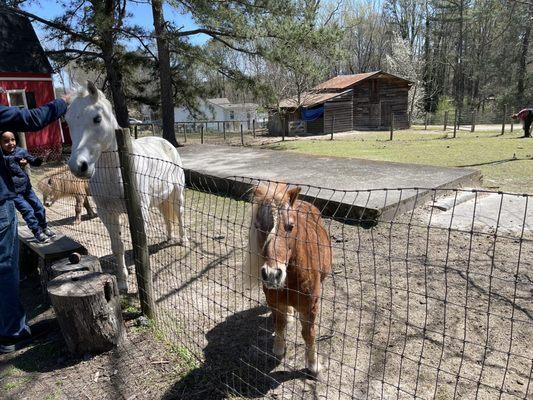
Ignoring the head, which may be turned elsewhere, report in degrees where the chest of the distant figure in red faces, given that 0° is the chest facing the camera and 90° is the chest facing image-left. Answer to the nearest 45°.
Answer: approximately 90°

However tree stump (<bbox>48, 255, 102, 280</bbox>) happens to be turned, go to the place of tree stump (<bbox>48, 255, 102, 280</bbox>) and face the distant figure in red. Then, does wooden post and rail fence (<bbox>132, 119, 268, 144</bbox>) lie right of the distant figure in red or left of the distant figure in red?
left

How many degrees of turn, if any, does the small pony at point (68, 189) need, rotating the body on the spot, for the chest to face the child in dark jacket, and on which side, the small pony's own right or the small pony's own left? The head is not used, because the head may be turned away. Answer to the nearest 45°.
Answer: approximately 90° to the small pony's own left

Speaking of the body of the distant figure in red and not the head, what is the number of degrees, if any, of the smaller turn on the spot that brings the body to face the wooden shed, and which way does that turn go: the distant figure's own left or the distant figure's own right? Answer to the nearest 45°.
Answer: approximately 45° to the distant figure's own right

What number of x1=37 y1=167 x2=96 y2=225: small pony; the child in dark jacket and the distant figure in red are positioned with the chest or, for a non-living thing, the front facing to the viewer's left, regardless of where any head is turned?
2

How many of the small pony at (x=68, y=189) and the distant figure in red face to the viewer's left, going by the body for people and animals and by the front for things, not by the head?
2

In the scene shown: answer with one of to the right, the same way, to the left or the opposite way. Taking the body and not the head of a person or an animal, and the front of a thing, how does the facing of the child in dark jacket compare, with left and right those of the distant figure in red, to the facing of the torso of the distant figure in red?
the opposite way

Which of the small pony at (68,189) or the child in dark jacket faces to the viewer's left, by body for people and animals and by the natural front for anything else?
the small pony

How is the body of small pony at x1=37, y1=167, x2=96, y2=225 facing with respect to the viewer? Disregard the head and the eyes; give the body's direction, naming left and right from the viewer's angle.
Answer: facing to the left of the viewer

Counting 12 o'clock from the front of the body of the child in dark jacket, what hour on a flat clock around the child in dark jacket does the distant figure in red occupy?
The distant figure in red is roughly at 10 o'clock from the child in dark jacket.

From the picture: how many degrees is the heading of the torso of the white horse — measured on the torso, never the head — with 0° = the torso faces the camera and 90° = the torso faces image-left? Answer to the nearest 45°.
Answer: approximately 45°

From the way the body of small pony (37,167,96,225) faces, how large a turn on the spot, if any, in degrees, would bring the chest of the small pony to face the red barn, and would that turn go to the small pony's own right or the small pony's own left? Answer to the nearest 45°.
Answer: approximately 90° to the small pony's own right

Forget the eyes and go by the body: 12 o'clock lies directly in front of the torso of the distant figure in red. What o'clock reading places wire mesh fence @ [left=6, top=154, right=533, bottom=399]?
The wire mesh fence is roughly at 9 o'clock from the distant figure in red.

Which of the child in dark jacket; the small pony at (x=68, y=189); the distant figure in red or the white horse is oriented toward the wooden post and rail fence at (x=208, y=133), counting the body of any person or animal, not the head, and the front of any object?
the distant figure in red

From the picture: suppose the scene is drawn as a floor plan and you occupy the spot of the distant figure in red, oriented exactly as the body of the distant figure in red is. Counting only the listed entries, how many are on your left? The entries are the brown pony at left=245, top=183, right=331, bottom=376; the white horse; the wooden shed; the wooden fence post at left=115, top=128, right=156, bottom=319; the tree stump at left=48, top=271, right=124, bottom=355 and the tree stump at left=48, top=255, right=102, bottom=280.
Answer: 5

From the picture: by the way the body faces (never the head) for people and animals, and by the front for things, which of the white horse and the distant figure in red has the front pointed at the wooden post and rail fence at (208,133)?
the distant figure in red
